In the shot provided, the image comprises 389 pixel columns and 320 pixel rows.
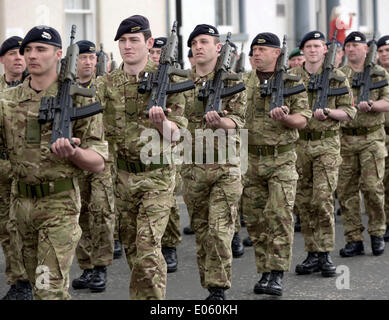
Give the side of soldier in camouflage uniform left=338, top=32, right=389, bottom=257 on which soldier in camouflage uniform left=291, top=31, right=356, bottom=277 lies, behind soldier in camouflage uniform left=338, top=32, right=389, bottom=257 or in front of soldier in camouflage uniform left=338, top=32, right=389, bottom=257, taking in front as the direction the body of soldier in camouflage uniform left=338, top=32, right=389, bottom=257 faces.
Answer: in front

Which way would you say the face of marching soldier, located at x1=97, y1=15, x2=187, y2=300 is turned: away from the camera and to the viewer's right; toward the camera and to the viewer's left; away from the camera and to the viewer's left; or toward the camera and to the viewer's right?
toward the camera and to the viewer's left

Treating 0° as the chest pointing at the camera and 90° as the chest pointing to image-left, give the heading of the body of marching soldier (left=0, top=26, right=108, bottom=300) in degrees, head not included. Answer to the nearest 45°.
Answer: approximately 45°

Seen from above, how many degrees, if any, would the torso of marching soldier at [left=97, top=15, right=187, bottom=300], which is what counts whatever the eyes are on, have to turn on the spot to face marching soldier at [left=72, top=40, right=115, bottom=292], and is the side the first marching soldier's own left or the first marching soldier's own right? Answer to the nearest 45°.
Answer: approximately 135° to the first marching soldier's own right

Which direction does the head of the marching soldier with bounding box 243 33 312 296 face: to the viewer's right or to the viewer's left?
to the viewer's left

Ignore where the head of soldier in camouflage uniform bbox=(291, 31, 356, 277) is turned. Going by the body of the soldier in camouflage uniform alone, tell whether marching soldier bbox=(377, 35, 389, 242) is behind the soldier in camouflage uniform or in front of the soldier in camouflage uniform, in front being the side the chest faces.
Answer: behind

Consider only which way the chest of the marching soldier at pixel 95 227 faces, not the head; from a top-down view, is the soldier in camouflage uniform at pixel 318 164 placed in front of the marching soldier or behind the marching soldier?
behind

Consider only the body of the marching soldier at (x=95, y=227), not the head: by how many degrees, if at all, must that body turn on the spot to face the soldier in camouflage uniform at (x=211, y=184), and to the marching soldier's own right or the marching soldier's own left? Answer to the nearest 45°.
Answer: approximately 90° to the marching soldier's own left
